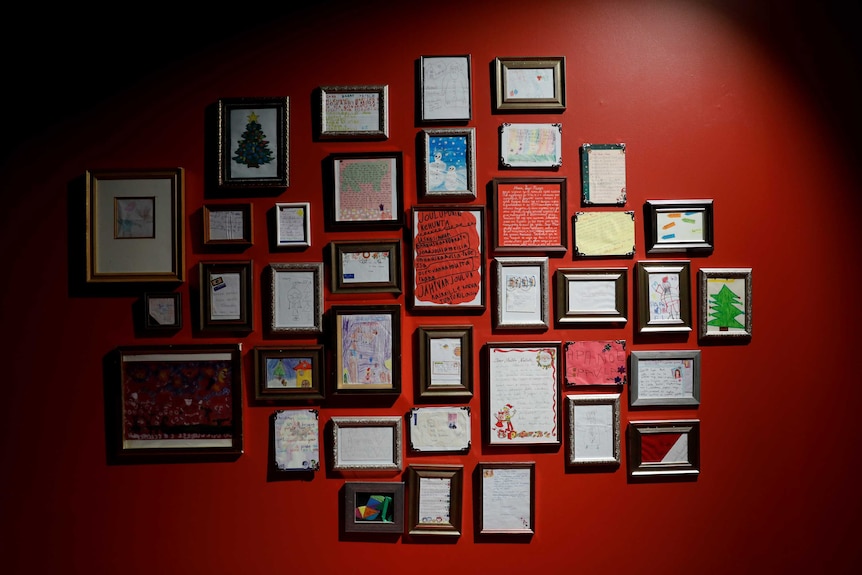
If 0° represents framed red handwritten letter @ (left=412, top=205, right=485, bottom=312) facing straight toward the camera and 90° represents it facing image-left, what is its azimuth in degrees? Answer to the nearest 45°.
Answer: approximately 0°

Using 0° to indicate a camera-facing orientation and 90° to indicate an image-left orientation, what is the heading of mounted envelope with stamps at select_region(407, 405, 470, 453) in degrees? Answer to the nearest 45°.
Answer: approximately 0°

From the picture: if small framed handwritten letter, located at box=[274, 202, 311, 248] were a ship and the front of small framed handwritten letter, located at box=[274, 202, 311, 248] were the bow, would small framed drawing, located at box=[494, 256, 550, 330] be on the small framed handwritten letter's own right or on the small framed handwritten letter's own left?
on the small framed handwritten letter's own left
